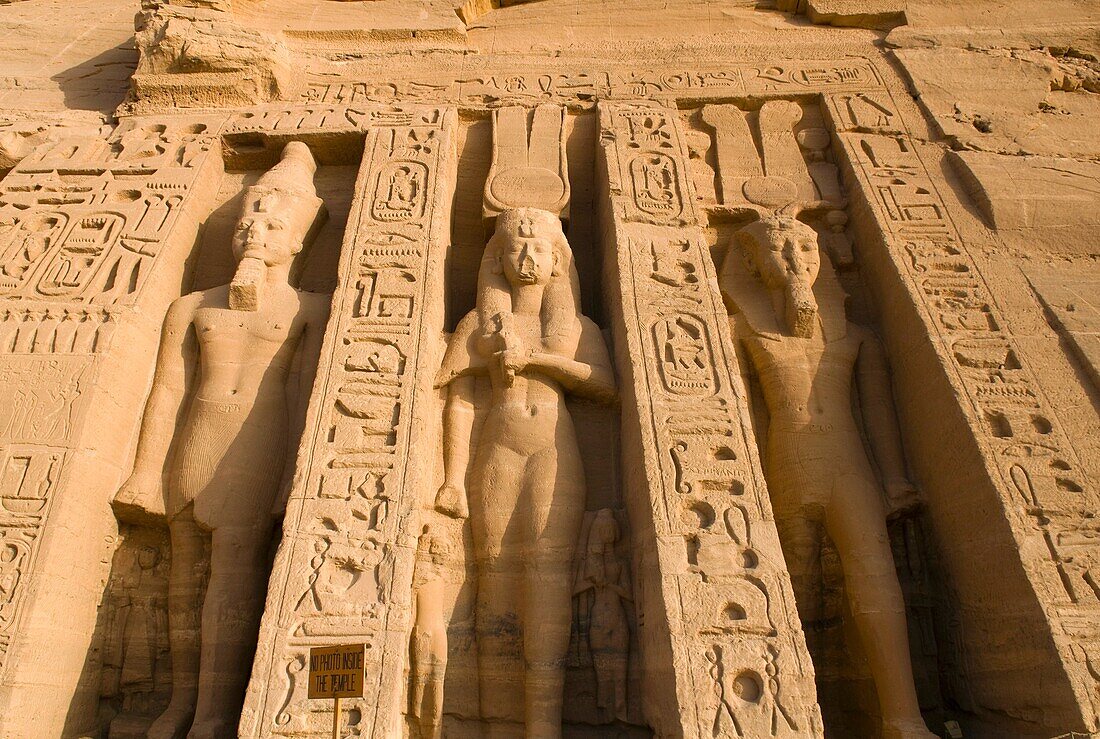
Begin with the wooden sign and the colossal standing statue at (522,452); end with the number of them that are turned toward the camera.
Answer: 2

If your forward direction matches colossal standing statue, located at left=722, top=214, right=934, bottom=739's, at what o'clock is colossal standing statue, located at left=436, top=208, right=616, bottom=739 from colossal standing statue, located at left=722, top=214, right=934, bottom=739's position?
colossal standing statue, located at left=436, top=208, right=616, bottom=739 is roughly at 2 o'clock from colossal standing statue, located at left=722, top=214, right=934, bottom=739.

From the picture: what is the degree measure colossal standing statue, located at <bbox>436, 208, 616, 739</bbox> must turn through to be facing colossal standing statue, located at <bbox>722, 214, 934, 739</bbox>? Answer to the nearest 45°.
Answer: approximately 90° to its left

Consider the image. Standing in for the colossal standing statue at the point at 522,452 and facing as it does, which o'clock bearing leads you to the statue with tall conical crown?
The statue with tall conical crown is roughly at 3 o'clock from the colossal standing statue.

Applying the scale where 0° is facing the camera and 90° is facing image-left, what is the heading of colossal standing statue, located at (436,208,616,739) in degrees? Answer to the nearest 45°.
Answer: approximately 0°

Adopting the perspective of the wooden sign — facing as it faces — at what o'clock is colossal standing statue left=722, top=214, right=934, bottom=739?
The colossal standing statue is roughly at 9 o'clock from the wooden sign.

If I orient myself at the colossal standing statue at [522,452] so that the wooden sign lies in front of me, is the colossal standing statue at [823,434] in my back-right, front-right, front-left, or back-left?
back-left

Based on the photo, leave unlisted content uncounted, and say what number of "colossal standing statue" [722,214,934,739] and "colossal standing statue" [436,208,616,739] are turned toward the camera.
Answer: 2
